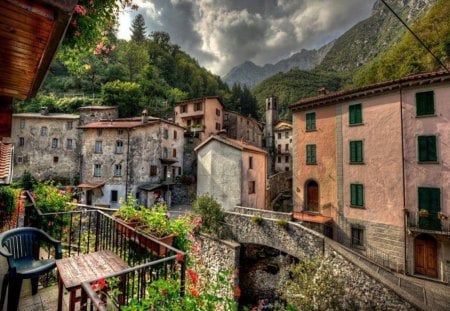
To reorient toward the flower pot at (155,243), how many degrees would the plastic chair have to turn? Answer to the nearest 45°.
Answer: approximately 45° to its left

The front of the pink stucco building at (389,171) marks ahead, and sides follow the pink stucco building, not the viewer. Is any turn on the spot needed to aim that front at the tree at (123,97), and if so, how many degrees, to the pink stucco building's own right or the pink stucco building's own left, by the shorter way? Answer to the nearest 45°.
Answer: approximately 45° to the pink stucco building's own right

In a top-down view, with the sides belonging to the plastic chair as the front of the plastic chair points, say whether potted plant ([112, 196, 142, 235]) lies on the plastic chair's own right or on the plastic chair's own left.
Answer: on the plastic chair's own left

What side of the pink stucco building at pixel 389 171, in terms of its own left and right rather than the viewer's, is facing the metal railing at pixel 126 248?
front

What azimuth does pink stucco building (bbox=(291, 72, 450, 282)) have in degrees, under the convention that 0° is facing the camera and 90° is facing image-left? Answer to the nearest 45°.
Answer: approximately 45°

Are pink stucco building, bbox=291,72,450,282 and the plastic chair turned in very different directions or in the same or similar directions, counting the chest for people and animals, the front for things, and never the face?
very different directions

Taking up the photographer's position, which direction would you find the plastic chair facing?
facing the viewer and to the right of the viewer

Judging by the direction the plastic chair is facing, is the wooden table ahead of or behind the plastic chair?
ahead

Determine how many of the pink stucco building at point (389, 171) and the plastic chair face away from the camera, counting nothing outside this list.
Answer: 0

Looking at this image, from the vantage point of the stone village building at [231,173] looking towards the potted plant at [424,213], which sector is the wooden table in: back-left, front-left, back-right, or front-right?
front-right

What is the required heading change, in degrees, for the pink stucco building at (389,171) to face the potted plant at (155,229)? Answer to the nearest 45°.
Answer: approximately 45° to its left

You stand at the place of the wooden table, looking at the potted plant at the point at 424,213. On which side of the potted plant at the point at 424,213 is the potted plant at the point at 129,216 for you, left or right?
left
